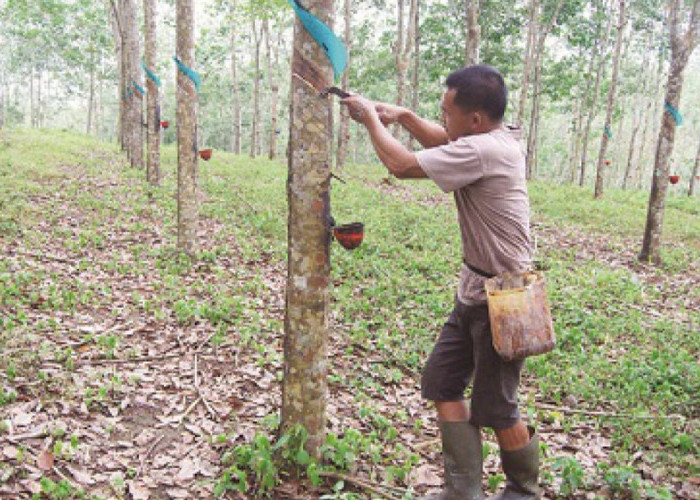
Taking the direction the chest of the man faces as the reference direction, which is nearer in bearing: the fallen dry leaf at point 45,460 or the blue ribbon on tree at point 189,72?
the fallen dry leaf

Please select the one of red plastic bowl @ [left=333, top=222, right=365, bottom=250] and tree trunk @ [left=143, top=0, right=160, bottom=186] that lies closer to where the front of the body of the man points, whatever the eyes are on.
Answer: the red plastic bowl

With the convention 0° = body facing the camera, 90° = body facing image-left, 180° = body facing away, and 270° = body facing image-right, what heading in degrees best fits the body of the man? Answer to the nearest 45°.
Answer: approximately 90°

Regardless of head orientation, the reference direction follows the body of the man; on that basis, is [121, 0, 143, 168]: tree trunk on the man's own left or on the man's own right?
on the man's own right

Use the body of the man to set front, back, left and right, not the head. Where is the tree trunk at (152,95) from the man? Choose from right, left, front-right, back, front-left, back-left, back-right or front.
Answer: front-right

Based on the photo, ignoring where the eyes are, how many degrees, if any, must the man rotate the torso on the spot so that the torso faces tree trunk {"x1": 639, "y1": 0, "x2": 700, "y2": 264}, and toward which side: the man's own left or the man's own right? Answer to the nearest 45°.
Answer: approximately 135° to the man's own right

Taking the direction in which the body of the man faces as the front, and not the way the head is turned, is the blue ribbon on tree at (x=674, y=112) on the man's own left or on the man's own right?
on the man's own right

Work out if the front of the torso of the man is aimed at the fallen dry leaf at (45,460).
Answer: yes

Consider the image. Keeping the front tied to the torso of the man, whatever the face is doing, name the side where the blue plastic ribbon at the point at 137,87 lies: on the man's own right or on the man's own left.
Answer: on the man's own right

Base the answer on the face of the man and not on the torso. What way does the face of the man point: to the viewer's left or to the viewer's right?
to the viewer's left
